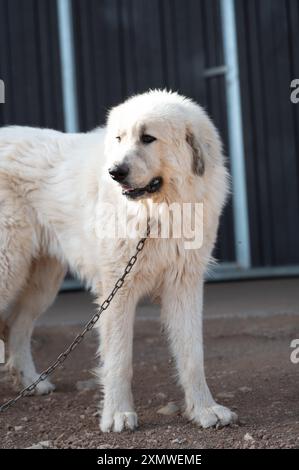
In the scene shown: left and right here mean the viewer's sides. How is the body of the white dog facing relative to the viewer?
facing the viewer and to the right of the viewer
